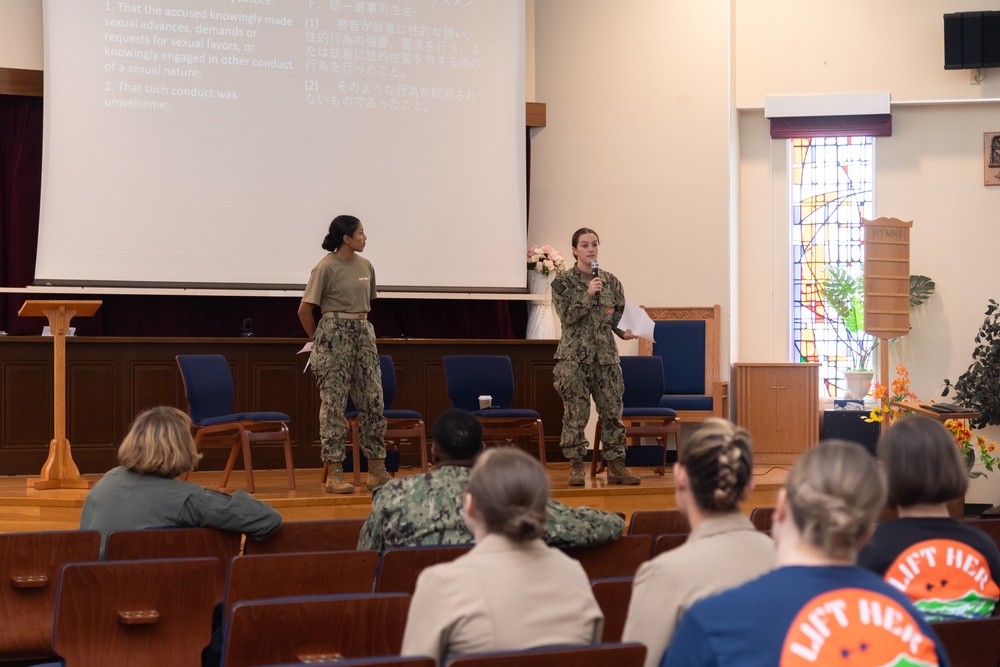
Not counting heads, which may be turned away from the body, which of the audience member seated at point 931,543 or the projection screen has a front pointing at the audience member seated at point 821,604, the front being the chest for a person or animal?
the projection screen

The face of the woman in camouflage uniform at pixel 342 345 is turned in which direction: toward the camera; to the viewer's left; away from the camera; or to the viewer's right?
to the viewer's right

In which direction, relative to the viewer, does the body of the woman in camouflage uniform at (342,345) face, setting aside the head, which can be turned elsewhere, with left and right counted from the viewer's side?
facing the viewer and to the right of the viewer

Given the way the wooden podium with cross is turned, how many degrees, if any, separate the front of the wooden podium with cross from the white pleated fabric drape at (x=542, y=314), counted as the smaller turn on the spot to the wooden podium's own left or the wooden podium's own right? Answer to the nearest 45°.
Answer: approximately 45° to the wooden podium's own right

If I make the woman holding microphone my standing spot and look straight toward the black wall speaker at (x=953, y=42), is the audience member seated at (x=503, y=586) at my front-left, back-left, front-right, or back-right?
back-right

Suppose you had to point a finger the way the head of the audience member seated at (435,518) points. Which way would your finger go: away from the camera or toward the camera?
away from the camera

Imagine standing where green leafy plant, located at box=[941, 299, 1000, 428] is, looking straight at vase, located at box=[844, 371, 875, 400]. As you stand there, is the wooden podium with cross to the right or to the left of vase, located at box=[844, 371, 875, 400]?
left
